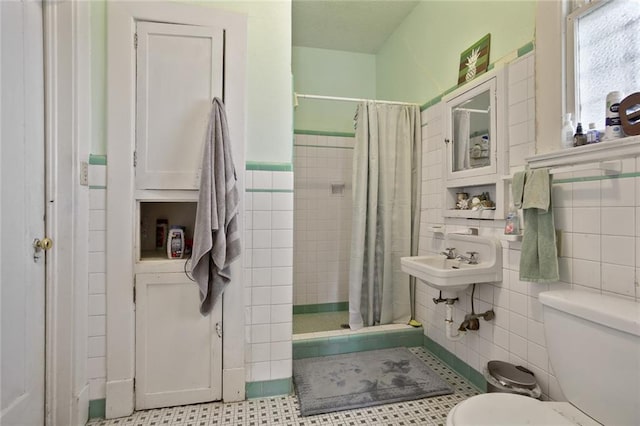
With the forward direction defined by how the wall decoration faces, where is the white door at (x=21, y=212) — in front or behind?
in front

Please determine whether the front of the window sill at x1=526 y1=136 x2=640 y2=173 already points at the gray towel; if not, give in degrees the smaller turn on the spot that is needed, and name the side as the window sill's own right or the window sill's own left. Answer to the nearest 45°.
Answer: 0° — it already faces it

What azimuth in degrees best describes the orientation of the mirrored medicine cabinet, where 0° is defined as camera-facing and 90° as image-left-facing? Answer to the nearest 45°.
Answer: approximately 45°

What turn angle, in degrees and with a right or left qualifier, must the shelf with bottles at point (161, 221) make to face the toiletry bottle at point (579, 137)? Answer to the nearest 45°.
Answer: approximately 45° to its left

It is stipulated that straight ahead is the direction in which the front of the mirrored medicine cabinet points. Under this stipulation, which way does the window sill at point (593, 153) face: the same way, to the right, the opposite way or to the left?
the same way

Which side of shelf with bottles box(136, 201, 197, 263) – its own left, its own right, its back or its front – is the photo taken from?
front

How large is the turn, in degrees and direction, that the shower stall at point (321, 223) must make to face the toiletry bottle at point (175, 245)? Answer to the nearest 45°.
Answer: approximately 45° to its right

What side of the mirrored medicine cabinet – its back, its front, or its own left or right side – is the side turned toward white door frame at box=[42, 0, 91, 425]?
front

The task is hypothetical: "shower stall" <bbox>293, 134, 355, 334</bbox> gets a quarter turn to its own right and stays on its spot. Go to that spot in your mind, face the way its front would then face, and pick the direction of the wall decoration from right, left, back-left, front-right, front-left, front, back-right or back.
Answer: back-left

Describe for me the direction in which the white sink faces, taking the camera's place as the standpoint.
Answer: facing the viewer and to the left of the viewer

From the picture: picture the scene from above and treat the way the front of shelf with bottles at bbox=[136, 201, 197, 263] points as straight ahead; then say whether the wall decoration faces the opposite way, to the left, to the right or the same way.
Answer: to the right

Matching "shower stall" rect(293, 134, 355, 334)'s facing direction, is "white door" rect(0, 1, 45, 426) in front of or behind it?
in front

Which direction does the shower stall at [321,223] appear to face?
toward the camera

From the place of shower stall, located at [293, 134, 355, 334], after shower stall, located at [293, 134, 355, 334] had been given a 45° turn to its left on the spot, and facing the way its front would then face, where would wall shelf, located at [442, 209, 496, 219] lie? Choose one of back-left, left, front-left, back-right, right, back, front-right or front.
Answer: front

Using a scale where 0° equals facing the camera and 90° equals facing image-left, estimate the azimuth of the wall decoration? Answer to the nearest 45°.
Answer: approximately 45°

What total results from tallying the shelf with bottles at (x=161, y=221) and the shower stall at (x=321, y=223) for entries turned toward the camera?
2

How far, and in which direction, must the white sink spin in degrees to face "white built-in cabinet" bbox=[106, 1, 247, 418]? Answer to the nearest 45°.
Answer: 0° — it already faces it

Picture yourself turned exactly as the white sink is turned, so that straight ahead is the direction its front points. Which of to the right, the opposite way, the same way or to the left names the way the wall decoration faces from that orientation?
the same way

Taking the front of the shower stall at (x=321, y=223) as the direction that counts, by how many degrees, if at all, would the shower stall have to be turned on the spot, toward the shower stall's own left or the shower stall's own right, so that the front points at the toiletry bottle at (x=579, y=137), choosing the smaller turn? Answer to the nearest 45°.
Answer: approximately 45° to the shower stall's own left
